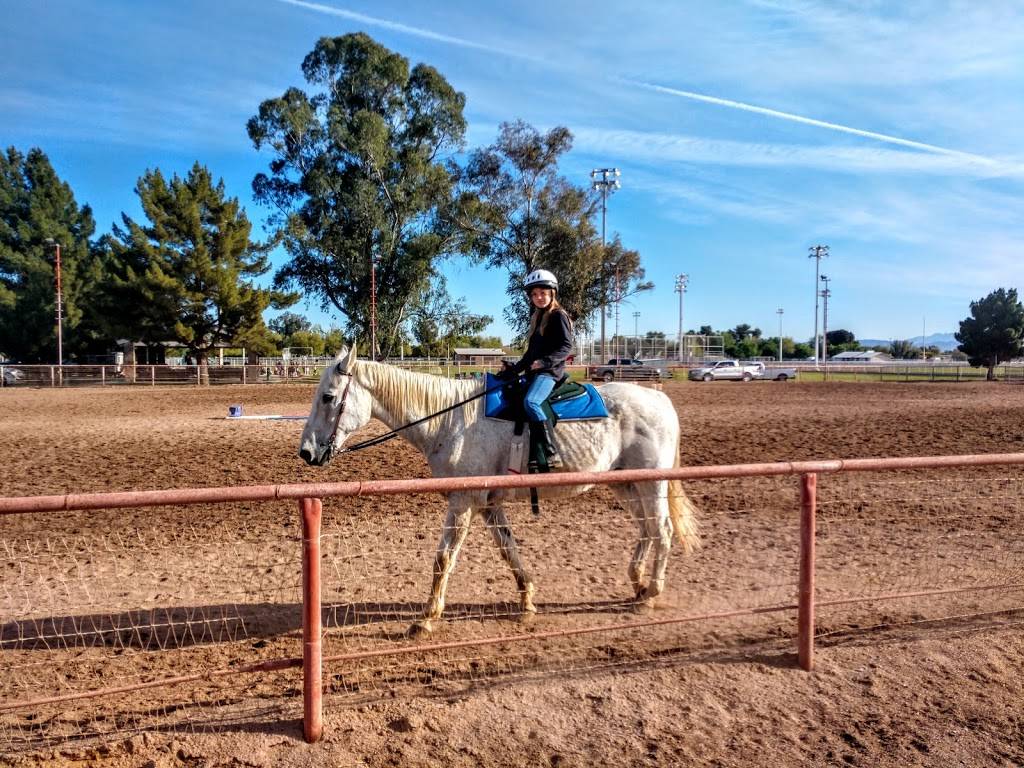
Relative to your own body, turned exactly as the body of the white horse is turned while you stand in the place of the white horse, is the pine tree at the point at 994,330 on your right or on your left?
on your right

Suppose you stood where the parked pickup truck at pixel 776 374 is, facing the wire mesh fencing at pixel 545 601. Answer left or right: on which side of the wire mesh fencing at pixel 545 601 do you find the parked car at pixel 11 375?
right

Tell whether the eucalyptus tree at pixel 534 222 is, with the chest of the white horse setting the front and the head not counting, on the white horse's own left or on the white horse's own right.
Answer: on the white horse's own right

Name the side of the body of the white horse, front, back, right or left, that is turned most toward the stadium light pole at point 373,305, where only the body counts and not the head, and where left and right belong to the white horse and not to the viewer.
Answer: right

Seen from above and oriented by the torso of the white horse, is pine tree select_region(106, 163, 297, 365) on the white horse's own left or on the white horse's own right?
on the white horse's own right

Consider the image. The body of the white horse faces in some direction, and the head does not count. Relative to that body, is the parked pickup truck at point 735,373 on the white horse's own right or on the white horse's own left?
on the white horse's own right

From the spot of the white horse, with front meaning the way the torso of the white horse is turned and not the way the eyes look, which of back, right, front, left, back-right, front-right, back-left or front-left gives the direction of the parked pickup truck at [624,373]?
right

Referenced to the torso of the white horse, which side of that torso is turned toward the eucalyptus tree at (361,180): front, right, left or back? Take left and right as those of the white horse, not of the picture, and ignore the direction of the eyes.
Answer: right

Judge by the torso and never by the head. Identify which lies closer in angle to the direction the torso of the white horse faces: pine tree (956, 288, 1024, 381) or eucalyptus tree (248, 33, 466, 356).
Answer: the eucalyptus tree

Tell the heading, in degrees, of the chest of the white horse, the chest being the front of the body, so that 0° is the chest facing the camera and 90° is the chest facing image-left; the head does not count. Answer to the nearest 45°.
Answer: approximately 90°
